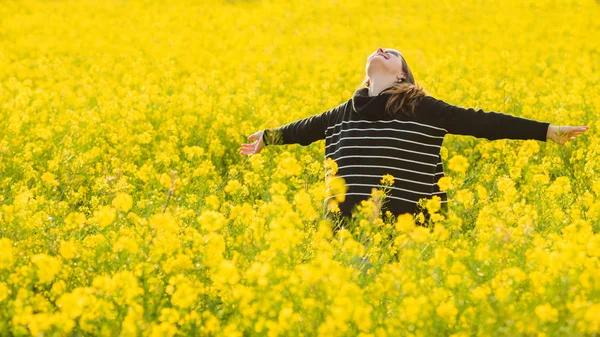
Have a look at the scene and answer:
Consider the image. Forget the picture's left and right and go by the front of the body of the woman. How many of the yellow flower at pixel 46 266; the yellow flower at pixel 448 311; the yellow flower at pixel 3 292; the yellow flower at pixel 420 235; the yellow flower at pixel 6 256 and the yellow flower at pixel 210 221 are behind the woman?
0

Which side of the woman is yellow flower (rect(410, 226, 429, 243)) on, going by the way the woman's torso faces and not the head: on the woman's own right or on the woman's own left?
on the woman's own left

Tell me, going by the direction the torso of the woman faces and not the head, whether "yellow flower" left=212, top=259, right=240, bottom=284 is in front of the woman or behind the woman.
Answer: in front

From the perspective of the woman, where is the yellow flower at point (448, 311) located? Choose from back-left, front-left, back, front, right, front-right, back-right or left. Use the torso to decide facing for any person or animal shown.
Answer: front-left

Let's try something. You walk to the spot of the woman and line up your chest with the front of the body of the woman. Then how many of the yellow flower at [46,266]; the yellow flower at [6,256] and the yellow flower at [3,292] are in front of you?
3

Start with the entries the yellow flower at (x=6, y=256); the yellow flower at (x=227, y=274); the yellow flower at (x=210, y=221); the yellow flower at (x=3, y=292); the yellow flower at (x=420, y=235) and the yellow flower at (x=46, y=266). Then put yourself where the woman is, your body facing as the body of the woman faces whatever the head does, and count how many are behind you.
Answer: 0

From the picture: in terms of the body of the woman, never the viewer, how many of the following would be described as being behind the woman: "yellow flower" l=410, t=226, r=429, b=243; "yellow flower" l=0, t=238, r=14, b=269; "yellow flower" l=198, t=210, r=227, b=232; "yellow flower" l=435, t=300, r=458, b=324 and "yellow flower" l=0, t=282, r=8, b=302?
0

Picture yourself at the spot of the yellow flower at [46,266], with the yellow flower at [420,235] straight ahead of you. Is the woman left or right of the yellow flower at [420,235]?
left

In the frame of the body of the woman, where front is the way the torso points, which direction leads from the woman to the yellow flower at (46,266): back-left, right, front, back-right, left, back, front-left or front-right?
front

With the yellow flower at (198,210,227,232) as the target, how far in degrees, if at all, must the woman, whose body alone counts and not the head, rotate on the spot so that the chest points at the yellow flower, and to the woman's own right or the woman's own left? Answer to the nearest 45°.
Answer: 0° — they already face it

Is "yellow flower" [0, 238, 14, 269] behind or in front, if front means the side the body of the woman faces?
in front

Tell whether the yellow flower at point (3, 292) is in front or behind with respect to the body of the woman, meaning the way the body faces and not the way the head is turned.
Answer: in front

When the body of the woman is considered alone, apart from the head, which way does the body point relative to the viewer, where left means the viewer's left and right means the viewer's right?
facing the viewer and to the left of the viewer

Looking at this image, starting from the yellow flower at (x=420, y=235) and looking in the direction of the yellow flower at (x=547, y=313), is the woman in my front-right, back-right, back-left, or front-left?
back-left
